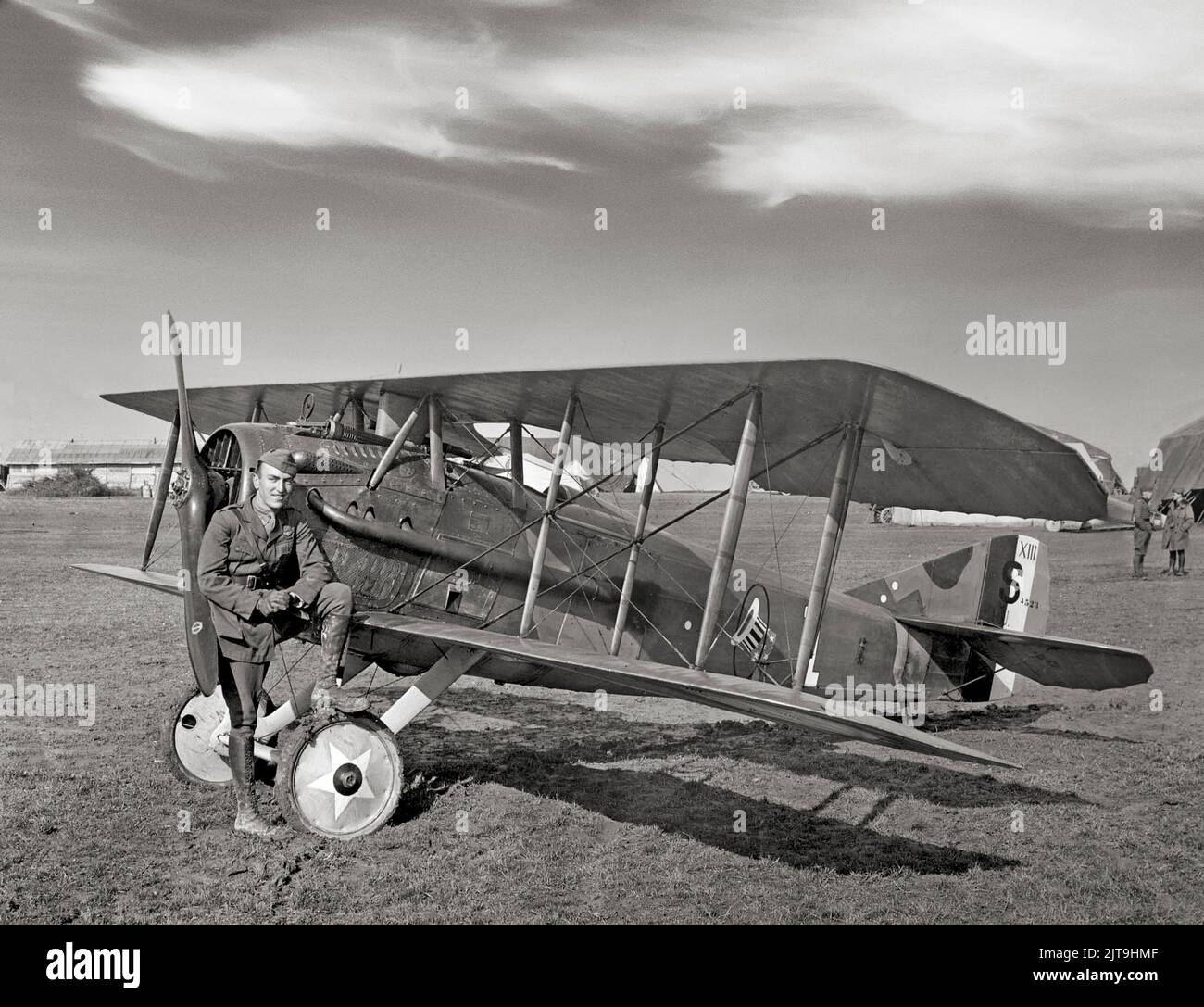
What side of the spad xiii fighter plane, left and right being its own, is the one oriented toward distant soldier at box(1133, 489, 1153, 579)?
back

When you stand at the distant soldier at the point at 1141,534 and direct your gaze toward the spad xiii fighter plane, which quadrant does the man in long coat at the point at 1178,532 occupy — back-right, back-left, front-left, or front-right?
back-left

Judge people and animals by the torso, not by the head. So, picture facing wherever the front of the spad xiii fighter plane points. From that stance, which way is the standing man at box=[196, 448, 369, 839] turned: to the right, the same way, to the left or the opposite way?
to the left

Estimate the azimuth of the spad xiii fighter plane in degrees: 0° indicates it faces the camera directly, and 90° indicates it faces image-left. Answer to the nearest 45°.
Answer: approximately 45°

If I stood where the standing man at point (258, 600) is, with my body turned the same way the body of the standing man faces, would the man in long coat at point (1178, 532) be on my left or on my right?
on my left

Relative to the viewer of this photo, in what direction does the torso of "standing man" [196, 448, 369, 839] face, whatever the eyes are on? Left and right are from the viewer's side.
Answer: facing the viewer and to the right of the viewer

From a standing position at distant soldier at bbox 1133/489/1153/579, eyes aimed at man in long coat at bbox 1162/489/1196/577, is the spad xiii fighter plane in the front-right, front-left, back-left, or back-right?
back-right

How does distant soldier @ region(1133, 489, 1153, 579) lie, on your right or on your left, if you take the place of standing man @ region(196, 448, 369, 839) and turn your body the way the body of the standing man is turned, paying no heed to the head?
on your left

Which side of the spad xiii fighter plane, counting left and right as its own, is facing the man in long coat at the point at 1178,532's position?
back
